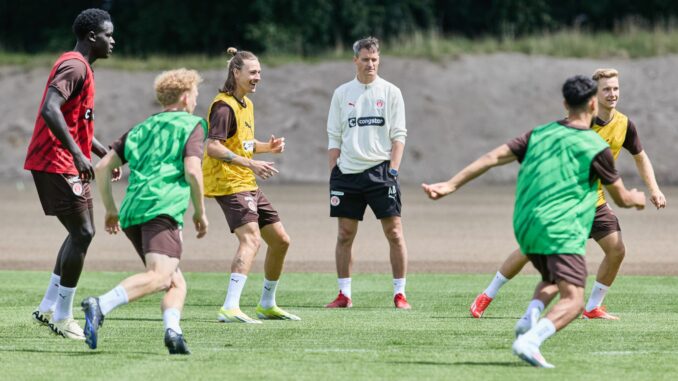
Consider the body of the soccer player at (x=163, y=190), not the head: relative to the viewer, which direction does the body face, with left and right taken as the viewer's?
facing away from the viewer and to the right of the viewer

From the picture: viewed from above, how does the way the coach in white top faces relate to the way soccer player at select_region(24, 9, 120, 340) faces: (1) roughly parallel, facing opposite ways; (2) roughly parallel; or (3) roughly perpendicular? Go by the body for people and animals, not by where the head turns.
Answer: roughly perpendicular

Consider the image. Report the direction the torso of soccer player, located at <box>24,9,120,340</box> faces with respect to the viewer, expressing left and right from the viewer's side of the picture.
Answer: facing to the right of the viewer

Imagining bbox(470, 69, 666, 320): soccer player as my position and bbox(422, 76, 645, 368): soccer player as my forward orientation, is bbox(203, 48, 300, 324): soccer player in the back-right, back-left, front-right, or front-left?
front-right

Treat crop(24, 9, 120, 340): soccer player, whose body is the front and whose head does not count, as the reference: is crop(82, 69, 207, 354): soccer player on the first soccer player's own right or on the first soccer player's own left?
on the first soccer player's own right

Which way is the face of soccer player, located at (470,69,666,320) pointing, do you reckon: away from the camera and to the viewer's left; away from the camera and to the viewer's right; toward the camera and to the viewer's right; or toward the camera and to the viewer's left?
toward the camera and to the viewer's left

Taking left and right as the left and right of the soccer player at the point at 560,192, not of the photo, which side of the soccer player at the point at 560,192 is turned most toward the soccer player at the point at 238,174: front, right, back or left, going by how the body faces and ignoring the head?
left

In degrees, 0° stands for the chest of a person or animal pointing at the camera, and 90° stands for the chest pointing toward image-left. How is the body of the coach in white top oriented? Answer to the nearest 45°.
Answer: approximately 0°

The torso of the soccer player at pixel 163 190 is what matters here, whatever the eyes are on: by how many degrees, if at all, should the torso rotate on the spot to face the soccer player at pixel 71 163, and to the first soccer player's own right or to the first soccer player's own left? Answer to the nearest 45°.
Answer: approximately 90° to the first soccer player's own left

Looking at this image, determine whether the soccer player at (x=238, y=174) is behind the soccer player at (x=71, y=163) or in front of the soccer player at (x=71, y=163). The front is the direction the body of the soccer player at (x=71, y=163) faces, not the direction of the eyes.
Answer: in front

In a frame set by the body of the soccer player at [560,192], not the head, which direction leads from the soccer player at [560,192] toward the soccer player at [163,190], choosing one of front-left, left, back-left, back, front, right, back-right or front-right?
back-left

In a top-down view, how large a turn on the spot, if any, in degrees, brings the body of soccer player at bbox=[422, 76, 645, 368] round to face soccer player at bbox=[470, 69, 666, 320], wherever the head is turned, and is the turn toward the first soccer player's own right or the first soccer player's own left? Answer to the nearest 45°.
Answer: approximately 45° to the first soccer player's own left

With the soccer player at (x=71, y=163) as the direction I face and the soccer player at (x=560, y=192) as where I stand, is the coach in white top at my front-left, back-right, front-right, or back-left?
front-right
